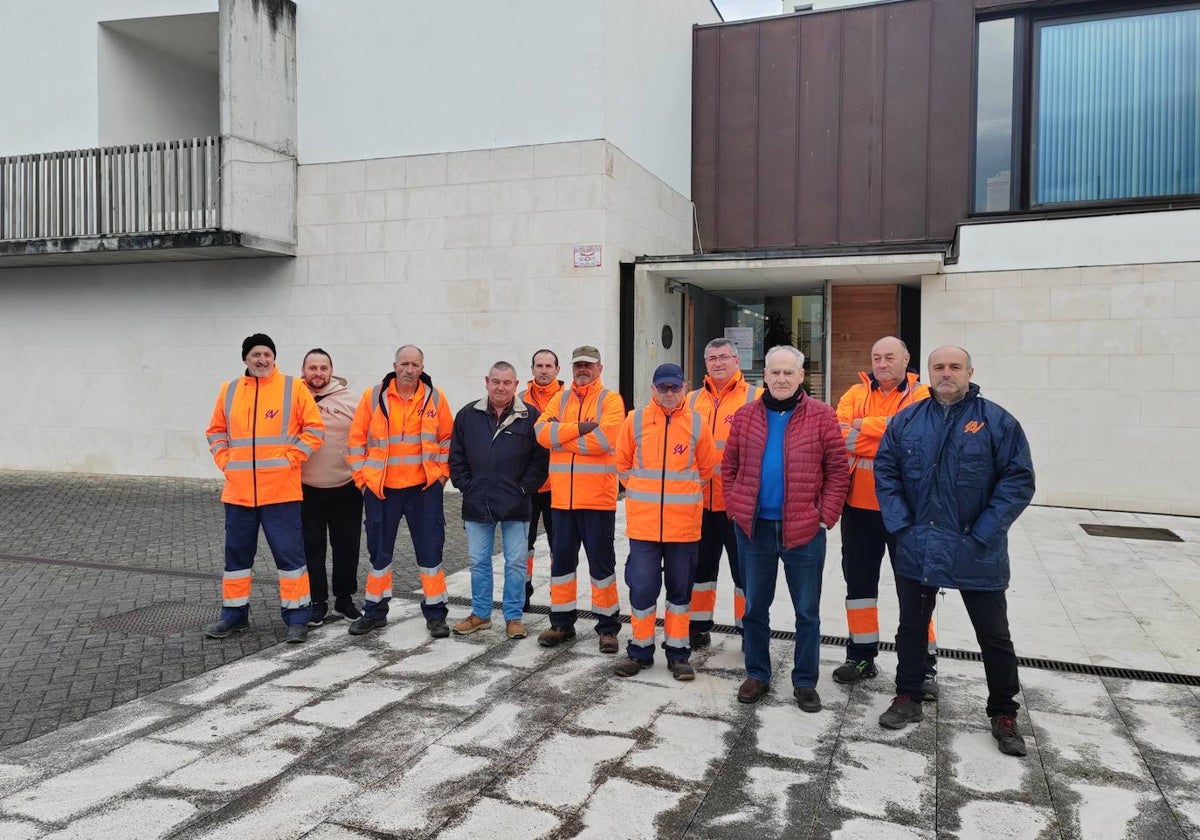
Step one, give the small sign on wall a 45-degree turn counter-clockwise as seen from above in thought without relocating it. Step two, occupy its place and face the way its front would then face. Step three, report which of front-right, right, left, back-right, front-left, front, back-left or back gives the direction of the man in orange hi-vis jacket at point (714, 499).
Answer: front-right

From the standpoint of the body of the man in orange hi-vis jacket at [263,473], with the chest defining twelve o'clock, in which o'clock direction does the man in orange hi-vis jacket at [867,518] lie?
the man in orange hi-vis jacket at [867,518] is roughly at 10 o'clock from the man in orange hi-vis jacket at [263,473].

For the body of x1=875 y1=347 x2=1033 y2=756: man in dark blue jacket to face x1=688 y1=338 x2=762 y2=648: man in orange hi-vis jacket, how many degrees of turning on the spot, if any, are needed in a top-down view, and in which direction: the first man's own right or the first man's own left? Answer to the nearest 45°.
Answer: approximately 135° to the first man's own right

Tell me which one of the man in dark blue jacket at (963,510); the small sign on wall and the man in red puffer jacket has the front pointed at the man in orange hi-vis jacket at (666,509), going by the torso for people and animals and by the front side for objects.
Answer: the small sign on wall

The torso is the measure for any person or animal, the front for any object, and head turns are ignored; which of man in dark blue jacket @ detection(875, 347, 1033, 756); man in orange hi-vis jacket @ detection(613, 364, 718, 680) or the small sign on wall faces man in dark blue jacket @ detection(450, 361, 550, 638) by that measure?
the small sign on wall

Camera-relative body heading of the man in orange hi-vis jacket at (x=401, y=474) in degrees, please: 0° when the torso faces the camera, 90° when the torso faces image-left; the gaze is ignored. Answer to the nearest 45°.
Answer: approximately 0°

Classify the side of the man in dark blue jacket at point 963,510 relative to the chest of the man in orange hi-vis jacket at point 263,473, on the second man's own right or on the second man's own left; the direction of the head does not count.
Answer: on the second man's own left

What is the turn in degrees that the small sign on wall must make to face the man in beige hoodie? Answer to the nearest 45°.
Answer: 0° — it already faces them

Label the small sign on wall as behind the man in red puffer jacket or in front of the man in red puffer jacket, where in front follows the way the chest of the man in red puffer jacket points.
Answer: behind

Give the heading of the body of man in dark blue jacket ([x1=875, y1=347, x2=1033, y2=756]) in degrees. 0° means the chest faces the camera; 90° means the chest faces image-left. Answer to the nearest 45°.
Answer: approximately 0°

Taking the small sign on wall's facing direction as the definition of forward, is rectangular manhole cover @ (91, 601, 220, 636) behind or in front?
in front

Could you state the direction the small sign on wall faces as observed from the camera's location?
facing the viewer

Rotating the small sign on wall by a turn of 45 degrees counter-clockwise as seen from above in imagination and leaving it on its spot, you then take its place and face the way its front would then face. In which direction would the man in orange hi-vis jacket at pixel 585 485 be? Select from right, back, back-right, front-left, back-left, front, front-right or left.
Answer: front-right
